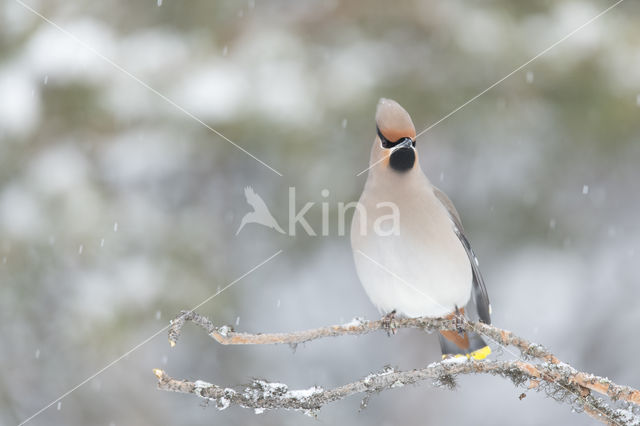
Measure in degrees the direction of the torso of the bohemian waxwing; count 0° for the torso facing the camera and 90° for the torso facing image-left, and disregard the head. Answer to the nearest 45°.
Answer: approximately 45°
